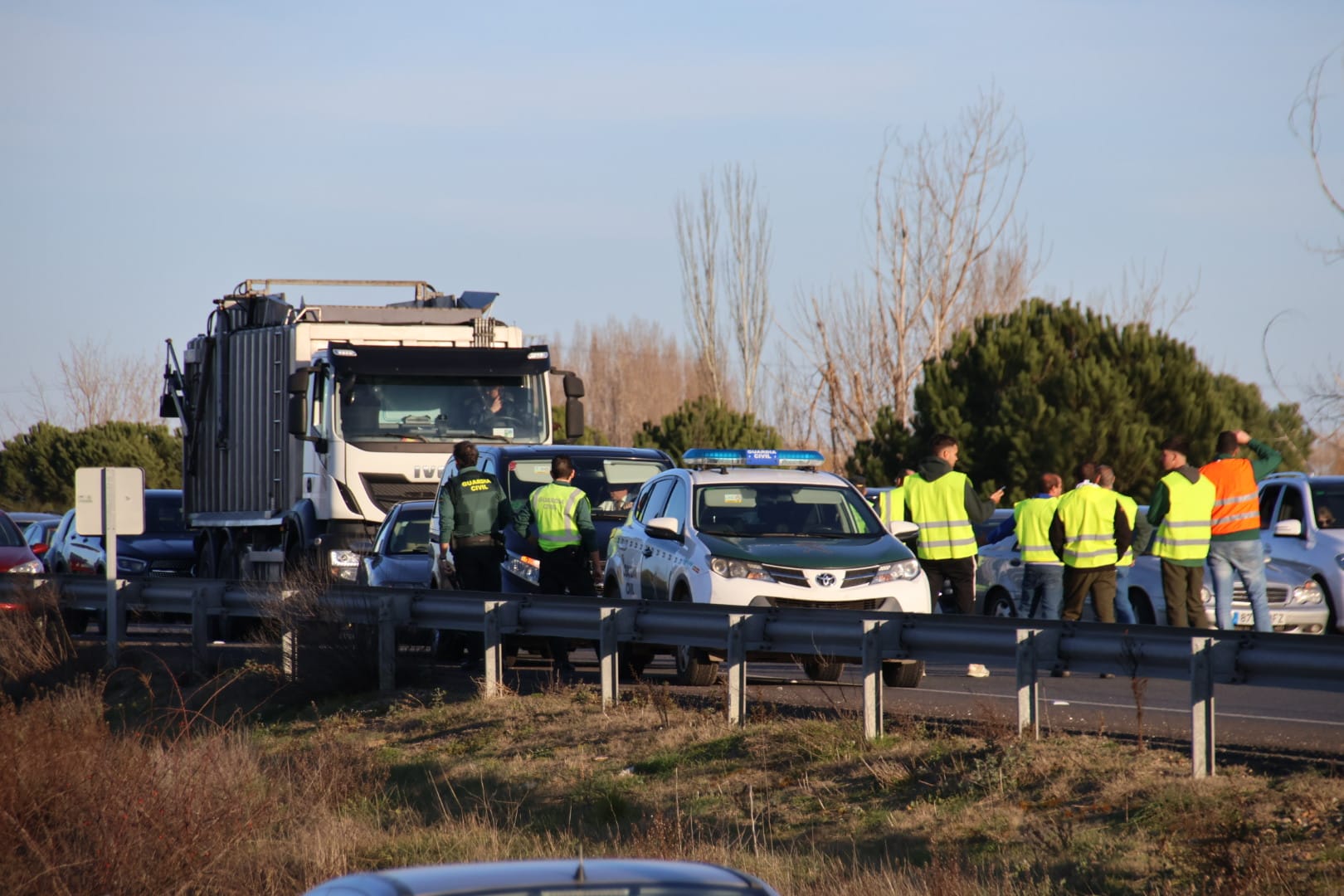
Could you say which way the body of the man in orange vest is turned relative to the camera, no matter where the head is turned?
away from the camera

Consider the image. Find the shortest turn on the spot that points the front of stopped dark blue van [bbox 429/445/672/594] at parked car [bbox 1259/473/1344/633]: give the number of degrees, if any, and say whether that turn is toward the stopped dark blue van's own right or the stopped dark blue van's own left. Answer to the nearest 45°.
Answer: approximately 45° to the stopped dark blue van's own left

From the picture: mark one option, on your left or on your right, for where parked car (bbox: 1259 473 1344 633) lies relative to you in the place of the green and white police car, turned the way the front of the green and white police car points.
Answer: on your left

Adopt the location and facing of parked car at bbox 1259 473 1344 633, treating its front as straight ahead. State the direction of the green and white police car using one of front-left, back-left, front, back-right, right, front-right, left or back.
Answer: right

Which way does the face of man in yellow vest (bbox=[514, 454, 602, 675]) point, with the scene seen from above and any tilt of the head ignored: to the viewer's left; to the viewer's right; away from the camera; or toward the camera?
away from the camera

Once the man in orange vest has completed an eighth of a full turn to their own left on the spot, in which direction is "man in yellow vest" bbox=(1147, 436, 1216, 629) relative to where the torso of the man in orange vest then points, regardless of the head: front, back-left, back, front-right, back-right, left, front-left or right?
left

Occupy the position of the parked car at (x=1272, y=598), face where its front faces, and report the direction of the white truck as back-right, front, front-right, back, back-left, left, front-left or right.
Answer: back-right

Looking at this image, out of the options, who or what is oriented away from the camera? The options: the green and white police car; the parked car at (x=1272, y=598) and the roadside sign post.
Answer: the roadside sign post

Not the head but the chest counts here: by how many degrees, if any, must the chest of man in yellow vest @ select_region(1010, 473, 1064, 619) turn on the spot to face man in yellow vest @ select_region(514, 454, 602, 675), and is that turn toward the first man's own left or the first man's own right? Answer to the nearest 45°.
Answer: approximately 135° to the first man's own left

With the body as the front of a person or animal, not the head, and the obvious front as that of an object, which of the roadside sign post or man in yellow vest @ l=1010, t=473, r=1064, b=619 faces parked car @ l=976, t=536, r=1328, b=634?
the man in yellow vest

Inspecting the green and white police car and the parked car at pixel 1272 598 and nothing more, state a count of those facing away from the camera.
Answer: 0
